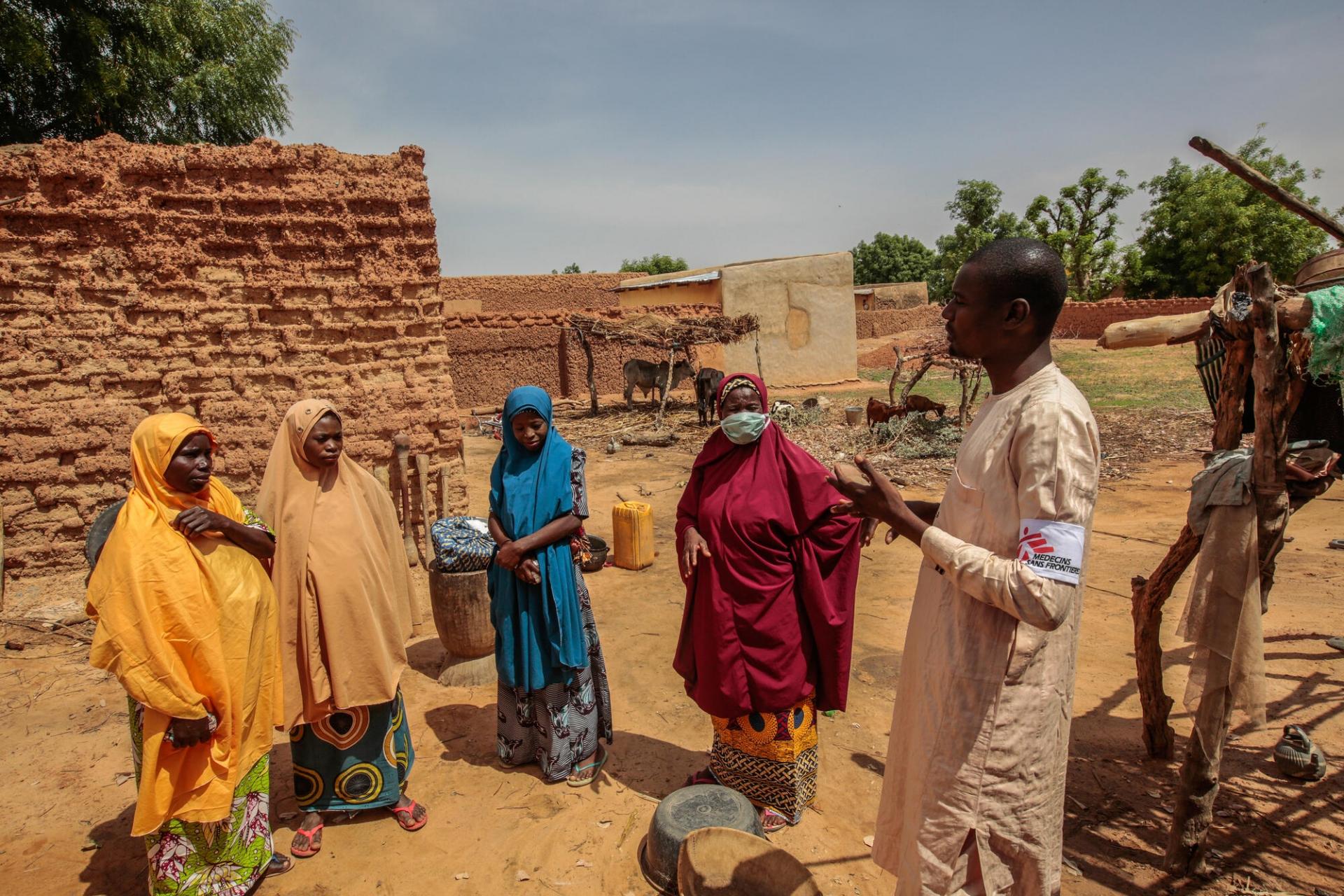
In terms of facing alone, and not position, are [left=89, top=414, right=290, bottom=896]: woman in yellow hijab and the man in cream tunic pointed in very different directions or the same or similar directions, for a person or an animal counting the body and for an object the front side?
very different directions

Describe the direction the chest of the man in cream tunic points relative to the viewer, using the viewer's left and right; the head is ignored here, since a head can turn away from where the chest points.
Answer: facing to the left of the viewer

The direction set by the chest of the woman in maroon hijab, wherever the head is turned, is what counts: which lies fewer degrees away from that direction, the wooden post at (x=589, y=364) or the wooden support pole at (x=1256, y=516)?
the wooden support pole

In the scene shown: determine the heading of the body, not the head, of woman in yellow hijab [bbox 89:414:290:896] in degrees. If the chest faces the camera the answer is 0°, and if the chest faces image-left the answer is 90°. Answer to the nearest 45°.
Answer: approximately 315°

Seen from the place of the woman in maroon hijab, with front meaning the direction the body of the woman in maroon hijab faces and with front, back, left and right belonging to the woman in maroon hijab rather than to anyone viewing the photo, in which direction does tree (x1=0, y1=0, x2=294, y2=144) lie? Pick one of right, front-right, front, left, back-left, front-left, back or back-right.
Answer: back-right

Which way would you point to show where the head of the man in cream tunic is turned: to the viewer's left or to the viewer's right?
to the viewer's left

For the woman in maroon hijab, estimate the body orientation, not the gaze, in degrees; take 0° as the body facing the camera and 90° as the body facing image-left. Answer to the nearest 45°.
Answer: approximately 0°
